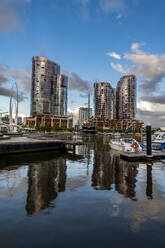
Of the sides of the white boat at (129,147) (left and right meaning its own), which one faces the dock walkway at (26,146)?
front

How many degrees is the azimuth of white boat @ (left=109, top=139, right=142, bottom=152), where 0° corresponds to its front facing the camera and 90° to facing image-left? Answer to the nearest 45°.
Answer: approximately 90°

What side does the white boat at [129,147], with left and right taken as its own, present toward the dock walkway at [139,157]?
left
